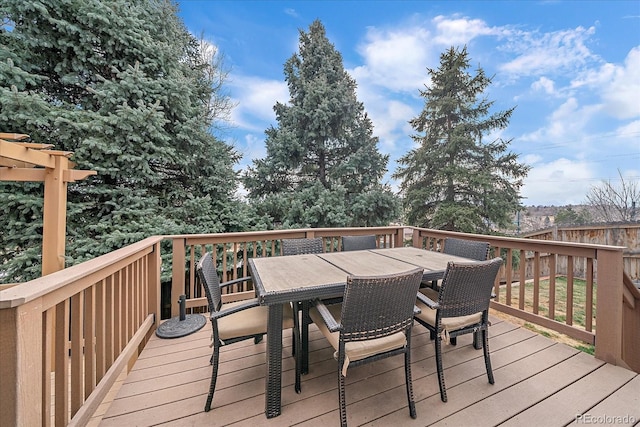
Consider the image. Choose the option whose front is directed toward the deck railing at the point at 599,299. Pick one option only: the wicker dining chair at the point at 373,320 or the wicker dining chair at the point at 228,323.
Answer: the wicker dining chair at the point at 228,323

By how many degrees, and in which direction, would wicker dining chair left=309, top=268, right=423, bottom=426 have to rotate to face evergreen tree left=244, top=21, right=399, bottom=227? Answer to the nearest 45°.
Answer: approximately 45° to its right

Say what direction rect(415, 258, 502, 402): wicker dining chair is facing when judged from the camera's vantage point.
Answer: facing away from the viewer and to the left of the viewer

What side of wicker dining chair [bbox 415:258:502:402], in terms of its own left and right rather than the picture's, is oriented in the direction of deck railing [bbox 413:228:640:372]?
right

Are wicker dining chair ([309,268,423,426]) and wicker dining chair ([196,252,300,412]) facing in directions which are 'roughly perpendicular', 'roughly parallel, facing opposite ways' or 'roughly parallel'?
roughly perpendicular

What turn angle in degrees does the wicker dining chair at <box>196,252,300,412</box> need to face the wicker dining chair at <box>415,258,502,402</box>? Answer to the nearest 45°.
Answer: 0° — it already faces it

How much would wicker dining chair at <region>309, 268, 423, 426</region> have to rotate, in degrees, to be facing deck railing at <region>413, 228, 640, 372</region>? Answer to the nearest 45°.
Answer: approximately 90° to its right

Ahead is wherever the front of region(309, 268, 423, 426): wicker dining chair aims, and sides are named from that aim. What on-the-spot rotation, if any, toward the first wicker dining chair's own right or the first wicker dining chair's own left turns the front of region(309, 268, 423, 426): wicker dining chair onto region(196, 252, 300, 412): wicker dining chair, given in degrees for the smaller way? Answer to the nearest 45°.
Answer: approximately 45° to the first wicker dining chair's own left

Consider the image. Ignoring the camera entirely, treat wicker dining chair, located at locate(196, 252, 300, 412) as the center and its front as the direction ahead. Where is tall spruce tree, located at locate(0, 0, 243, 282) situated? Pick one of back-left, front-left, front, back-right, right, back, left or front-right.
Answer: back-left

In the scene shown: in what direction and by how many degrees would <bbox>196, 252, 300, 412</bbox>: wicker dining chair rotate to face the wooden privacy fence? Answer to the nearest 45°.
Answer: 0° — it already faces it

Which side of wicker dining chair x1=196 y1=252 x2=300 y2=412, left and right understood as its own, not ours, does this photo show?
right

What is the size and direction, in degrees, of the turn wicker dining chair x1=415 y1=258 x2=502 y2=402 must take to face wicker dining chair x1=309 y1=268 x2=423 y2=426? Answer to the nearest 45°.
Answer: approximately 90° to its left

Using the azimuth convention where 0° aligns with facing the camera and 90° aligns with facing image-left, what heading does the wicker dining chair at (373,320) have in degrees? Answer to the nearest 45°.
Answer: approximately 135°
